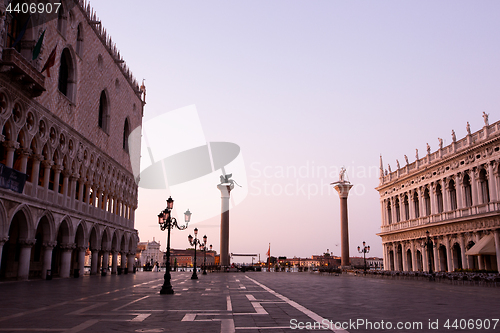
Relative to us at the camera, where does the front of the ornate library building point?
facing the viewer and to the left of the viewer

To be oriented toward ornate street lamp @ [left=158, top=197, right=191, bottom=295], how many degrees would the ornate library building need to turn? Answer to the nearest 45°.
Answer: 0° — it already faces it

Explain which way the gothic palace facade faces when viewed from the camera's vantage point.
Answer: facing the viewer and to the right of the viewer

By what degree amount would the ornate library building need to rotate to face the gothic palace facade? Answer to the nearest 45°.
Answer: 0° — it already faces it

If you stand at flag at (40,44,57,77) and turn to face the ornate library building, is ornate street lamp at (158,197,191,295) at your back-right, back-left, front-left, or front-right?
front-right

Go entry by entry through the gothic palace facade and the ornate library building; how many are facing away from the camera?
0

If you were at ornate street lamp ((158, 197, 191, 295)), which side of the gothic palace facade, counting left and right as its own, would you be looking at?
front

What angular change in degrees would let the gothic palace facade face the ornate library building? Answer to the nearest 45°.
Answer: approximately 45° to its left

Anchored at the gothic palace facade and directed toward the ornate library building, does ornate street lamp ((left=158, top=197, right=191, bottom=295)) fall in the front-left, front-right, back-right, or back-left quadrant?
front-right
